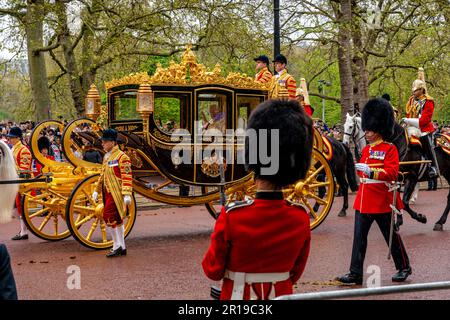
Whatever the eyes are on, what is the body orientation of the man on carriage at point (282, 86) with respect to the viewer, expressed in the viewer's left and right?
facing the viewer and to the left of the viewer

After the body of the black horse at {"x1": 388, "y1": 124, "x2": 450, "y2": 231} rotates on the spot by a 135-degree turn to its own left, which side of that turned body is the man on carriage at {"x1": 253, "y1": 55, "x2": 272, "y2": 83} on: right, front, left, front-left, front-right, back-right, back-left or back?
right

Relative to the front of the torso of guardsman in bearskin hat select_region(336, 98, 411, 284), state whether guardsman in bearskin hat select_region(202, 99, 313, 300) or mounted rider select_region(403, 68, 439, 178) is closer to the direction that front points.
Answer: the guardsman in bearskin hat

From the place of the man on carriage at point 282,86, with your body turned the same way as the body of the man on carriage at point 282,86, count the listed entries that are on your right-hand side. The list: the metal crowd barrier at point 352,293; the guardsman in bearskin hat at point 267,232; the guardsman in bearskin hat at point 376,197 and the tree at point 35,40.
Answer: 1

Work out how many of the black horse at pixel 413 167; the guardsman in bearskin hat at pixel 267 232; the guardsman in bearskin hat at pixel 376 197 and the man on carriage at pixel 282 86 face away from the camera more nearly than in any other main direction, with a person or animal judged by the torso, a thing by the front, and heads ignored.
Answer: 1

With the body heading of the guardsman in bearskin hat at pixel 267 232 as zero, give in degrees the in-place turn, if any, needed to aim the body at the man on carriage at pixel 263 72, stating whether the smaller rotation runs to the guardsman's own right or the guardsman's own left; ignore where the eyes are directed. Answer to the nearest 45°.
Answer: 0° — they already face them

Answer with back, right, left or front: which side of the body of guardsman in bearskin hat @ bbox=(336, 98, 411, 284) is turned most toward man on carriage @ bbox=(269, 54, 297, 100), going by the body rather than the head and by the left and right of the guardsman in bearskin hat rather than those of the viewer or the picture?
right

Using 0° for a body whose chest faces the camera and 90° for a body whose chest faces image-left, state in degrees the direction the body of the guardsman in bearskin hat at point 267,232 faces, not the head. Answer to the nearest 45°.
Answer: approximately 180°

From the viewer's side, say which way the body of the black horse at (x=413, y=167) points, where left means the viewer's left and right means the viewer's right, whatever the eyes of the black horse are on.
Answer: facing to the left of the viewer

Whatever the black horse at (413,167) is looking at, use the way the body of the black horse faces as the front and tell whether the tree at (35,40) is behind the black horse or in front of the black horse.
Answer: in front

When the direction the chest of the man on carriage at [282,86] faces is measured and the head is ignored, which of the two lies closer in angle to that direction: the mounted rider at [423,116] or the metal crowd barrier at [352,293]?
the metal crowd barrier

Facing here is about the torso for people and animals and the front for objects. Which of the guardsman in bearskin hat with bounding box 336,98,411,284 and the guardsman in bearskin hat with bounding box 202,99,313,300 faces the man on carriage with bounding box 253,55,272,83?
the guardsman in bearskin hat with bounding box 202,99,313,300

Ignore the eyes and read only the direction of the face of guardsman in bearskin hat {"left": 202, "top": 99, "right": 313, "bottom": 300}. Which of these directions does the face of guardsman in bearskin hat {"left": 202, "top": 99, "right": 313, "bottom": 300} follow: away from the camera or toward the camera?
away from the camera

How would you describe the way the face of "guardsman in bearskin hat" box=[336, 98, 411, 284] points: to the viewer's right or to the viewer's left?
to the viewer's left
